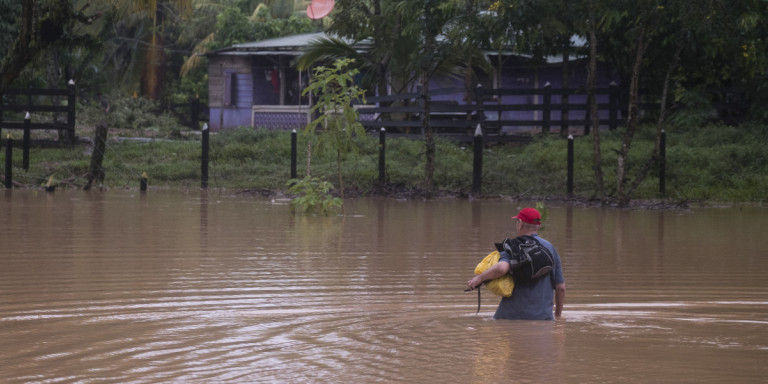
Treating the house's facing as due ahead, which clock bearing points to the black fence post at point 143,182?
The black fence post is roughly at 12 o'clock from the house.

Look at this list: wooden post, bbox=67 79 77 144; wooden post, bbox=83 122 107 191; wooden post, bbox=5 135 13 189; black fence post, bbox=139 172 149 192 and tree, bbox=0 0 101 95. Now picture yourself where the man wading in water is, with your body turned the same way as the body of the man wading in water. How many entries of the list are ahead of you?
5

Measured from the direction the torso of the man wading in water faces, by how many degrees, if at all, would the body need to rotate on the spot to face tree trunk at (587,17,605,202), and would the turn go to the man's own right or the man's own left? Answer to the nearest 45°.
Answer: approximately 45° to the man's own right

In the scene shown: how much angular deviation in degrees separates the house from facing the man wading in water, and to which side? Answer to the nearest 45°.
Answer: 0° — it already faces them

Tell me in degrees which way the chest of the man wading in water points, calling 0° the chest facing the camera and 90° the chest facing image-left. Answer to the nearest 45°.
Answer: approximately 135°

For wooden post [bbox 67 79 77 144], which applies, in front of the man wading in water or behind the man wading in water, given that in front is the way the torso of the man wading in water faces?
in front

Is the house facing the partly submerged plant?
yes

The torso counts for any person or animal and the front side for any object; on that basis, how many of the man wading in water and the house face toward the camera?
1

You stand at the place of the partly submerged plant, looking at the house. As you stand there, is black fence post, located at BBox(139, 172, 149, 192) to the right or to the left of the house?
left

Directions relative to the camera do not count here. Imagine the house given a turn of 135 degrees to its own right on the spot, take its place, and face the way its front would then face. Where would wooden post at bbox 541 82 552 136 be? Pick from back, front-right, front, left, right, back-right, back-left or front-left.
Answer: back

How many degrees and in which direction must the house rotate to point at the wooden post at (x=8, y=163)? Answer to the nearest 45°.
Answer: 0° — it already faces it

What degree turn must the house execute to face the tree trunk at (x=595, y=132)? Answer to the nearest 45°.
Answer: approximately 45° to its left
